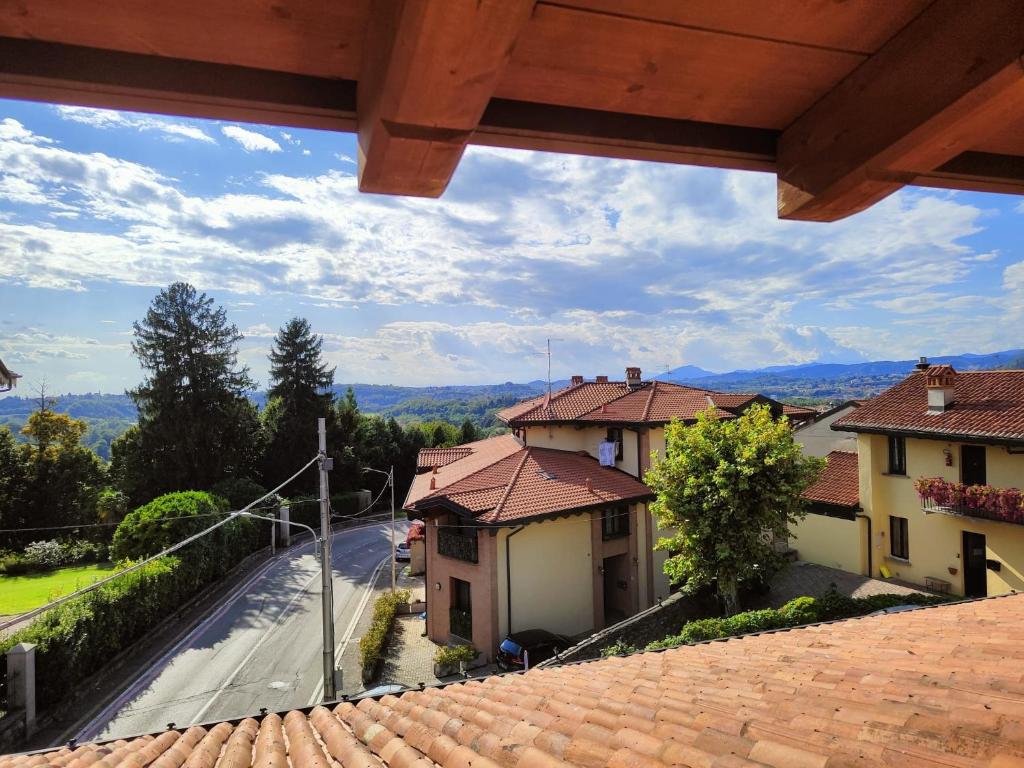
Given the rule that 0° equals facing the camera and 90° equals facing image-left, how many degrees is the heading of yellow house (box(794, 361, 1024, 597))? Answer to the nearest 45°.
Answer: approximately 45°

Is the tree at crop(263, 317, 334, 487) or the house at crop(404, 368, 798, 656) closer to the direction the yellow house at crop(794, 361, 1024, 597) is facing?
the house

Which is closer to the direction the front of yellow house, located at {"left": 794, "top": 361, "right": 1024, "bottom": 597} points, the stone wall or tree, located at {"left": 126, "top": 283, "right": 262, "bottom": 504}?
the stone wall

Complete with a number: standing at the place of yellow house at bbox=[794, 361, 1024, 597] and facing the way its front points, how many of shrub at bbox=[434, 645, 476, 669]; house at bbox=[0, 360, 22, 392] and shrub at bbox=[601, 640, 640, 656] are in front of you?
3

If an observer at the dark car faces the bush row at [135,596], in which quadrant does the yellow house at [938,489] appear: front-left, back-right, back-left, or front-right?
back-right

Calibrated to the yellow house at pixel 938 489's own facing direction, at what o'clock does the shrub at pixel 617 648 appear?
The shrub is roughly at 12 o'clock from the yellow house.

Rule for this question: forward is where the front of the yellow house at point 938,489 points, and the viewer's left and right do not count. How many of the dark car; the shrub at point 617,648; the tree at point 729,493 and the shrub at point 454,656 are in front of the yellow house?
4

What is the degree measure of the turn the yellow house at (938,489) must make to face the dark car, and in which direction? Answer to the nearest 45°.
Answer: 0° — it already faces it

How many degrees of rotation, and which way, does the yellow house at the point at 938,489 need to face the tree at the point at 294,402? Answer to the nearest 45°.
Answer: approximately 45° to its right
